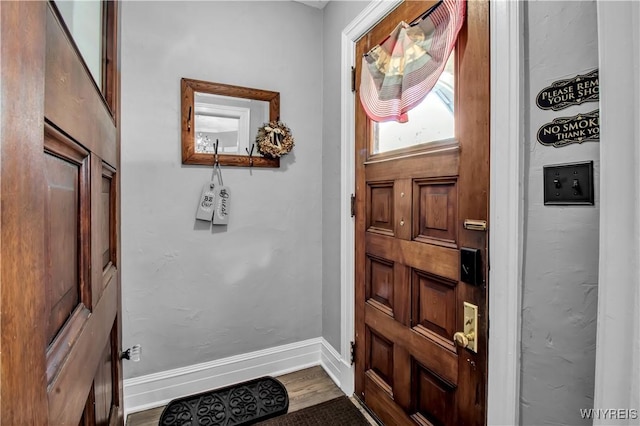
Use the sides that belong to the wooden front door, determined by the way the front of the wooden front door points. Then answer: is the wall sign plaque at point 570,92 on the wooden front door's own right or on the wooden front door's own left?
on the wooden front door's own left

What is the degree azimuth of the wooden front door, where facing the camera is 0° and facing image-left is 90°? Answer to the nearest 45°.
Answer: approximately 45°

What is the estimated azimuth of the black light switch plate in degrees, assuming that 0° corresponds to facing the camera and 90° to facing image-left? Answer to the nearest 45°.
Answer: approximately 0°

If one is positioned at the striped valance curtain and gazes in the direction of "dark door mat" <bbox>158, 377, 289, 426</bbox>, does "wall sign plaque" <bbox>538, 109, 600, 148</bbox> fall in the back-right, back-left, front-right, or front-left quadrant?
back-left

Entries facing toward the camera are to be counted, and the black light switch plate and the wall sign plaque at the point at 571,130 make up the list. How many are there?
2

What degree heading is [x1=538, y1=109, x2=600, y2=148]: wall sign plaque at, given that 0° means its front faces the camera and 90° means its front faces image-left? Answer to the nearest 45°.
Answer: approximately 0°

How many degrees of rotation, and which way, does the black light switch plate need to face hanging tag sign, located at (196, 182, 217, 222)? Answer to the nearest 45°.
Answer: approximately 90° to its right

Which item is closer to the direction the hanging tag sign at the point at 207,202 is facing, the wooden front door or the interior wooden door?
the interior wooden door
